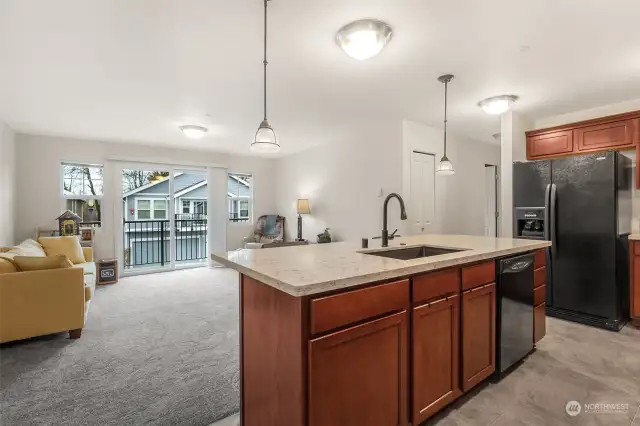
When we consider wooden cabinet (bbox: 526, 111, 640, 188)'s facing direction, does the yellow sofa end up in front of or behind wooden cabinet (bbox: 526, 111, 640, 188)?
in front

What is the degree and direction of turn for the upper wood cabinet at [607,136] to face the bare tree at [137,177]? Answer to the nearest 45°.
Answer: approximately 45° to its right

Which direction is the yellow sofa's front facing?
to the viewer's right

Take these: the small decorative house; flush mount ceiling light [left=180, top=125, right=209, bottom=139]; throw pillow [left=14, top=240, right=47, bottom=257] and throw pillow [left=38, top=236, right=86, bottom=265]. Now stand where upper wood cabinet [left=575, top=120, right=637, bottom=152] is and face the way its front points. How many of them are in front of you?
4

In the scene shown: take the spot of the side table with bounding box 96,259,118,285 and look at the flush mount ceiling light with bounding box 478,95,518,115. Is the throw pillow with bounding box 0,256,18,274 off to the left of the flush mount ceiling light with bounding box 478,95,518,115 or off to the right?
right

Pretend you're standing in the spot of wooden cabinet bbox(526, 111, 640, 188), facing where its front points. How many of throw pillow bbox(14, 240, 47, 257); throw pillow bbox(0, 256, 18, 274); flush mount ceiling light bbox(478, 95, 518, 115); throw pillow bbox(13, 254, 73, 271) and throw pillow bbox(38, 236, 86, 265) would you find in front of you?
5

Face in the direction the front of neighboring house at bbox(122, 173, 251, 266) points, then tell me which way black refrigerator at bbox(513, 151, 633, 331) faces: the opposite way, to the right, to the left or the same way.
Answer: to the right

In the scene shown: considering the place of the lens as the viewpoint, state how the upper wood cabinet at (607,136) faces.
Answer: facing the viewer and to the left of the viewer

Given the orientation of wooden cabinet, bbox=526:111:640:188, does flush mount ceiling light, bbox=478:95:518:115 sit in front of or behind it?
in front

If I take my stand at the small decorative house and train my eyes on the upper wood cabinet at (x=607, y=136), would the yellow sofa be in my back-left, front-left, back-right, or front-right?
front-right

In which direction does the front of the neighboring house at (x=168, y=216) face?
toward the camera

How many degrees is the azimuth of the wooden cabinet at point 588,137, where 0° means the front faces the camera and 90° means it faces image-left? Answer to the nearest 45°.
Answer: approximately 45°

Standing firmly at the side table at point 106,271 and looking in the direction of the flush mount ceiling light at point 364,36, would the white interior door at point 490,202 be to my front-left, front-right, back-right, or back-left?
front-left

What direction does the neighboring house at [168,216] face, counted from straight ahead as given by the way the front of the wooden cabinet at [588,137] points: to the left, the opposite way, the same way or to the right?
to the left

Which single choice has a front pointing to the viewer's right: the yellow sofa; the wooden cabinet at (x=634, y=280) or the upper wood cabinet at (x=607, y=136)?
the yellow sofa

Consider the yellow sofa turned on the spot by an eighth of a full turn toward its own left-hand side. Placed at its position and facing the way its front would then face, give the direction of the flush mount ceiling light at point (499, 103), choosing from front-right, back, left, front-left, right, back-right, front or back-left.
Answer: right
